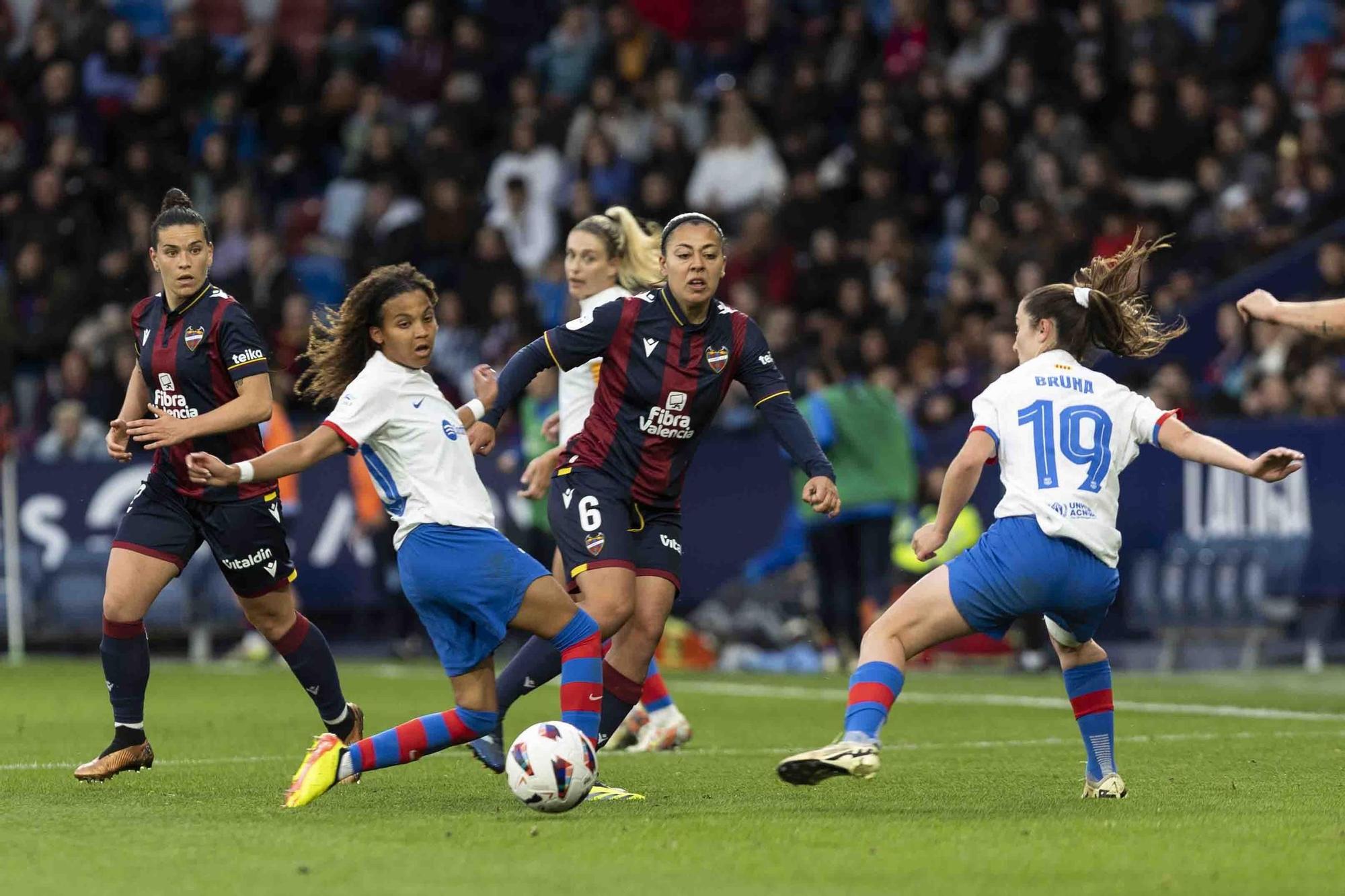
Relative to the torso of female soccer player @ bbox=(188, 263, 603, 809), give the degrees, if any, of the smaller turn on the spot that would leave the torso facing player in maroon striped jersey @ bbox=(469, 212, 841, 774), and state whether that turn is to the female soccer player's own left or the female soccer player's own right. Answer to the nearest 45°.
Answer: approximately 90° to the female soccer player's own left

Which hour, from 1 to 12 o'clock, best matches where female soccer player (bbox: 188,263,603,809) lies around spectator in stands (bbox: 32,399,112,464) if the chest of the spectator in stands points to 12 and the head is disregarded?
The female soccer player is roughly at 12 o'clock from the spectator in stands.

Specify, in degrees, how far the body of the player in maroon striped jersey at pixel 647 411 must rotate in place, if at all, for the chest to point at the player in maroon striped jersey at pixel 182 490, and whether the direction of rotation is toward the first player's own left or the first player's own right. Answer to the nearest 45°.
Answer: approximately 90° to the first player's own right

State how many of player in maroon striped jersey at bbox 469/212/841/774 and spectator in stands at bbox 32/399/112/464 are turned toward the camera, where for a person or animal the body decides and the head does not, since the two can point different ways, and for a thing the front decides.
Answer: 2

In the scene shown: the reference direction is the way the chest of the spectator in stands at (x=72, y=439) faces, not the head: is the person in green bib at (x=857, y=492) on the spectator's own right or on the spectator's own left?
on the spectator's own left

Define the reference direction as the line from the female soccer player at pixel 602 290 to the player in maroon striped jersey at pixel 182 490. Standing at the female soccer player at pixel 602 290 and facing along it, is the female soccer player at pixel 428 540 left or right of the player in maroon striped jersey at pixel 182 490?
left

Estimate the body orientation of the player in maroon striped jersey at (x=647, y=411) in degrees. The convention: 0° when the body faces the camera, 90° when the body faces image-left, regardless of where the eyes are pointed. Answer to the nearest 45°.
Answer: approximately 0°

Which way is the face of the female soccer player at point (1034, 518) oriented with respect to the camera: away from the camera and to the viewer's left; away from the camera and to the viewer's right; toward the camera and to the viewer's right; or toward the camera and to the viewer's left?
away from the camera and to the viewer's left

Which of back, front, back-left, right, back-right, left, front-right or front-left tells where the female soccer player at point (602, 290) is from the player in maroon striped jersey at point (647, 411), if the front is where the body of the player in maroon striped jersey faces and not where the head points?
back

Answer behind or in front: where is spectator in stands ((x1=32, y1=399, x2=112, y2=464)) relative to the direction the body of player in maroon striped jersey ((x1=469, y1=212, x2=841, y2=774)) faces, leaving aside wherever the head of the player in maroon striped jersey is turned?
behind

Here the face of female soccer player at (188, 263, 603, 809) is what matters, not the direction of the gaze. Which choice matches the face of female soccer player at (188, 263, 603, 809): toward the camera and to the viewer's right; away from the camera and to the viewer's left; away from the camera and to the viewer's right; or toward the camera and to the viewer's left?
toward the camera and to the viewer's right

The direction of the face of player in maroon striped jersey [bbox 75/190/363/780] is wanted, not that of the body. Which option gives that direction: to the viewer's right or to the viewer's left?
to the viewer's right

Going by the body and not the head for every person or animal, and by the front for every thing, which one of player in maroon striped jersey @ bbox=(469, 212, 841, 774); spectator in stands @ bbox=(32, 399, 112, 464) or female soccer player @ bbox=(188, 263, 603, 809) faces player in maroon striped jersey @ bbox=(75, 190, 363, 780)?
the spectator in stands
